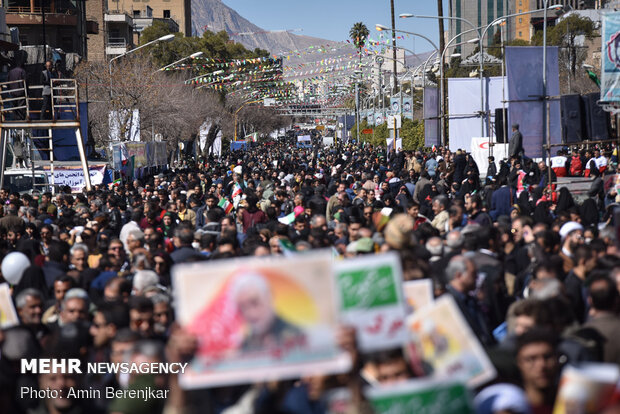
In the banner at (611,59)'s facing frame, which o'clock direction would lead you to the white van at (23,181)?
The white van is roughly at 4 o'clock from the banner.

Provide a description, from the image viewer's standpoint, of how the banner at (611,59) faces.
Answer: facing the viewer

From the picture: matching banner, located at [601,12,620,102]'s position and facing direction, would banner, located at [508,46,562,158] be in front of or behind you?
behind

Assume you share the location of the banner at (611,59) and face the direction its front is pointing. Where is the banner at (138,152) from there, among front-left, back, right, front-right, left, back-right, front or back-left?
back-right

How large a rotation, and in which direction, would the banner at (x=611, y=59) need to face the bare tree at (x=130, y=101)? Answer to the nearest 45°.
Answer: approximately 135° to its right

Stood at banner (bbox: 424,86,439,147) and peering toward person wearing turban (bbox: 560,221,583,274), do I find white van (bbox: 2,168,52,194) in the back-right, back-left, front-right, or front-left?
front-right

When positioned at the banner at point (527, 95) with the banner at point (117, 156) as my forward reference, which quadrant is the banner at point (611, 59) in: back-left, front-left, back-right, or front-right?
back-left

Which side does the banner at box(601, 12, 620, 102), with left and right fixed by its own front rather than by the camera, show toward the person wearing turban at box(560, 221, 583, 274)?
front

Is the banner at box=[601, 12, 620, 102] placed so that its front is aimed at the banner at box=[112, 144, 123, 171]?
no

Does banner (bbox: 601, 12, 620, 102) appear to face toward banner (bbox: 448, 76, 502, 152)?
no

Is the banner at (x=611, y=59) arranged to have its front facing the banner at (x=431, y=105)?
no
